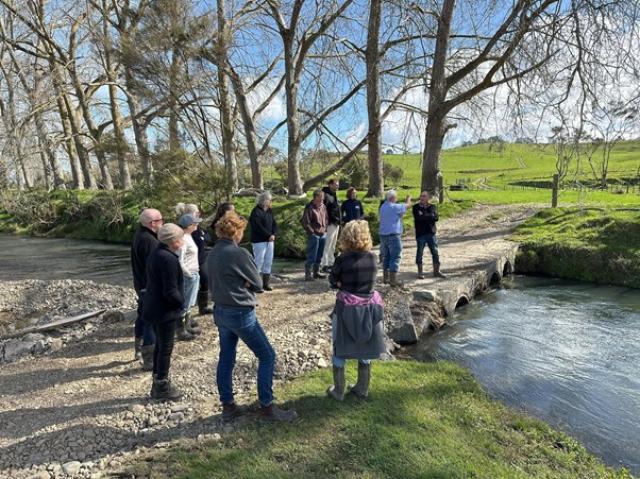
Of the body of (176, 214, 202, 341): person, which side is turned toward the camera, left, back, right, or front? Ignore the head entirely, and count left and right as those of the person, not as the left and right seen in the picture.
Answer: right

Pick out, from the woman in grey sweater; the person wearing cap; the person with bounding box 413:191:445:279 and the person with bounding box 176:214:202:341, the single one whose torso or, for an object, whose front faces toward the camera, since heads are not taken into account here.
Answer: the person with bounding box 413:191:445:279

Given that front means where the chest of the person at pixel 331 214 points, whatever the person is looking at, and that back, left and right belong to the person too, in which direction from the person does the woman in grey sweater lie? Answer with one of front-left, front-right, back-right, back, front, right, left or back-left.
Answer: front-right

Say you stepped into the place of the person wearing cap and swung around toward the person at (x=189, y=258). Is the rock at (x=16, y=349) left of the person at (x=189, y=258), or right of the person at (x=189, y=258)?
left

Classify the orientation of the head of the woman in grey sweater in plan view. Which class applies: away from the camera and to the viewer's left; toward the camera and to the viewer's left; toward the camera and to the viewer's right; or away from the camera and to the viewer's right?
away from the camera and to the viewer's right

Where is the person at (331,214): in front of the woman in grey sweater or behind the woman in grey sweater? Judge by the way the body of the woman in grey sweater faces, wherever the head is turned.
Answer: in front

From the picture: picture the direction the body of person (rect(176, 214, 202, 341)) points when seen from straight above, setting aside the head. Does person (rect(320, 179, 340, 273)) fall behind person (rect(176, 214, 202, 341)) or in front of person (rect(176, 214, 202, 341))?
in front

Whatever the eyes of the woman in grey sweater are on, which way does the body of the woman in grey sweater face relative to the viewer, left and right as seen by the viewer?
facing away from the viewer and to the right of the viewer

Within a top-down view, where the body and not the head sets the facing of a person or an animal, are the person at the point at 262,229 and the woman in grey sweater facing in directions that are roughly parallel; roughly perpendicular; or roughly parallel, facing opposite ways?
roughly perpendicular

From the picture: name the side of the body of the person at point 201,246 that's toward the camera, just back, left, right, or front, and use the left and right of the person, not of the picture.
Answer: right

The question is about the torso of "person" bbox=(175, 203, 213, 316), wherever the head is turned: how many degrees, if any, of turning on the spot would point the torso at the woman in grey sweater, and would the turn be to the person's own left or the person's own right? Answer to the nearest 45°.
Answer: approximately 90° to the person's own right

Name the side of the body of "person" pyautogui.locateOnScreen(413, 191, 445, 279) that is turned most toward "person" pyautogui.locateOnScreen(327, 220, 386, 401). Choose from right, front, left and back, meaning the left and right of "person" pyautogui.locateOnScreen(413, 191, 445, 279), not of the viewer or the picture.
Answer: front

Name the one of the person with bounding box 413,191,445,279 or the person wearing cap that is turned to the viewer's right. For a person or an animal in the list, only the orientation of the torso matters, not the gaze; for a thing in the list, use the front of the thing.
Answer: the person wearing cap

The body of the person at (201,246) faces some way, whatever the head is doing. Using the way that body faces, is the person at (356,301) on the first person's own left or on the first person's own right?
on the first person's own right

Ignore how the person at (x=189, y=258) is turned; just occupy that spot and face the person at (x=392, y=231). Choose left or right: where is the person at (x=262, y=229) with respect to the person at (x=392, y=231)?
left
